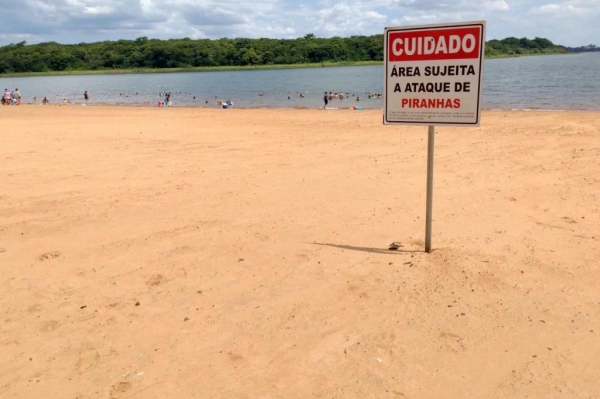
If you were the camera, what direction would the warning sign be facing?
facing the viewer
